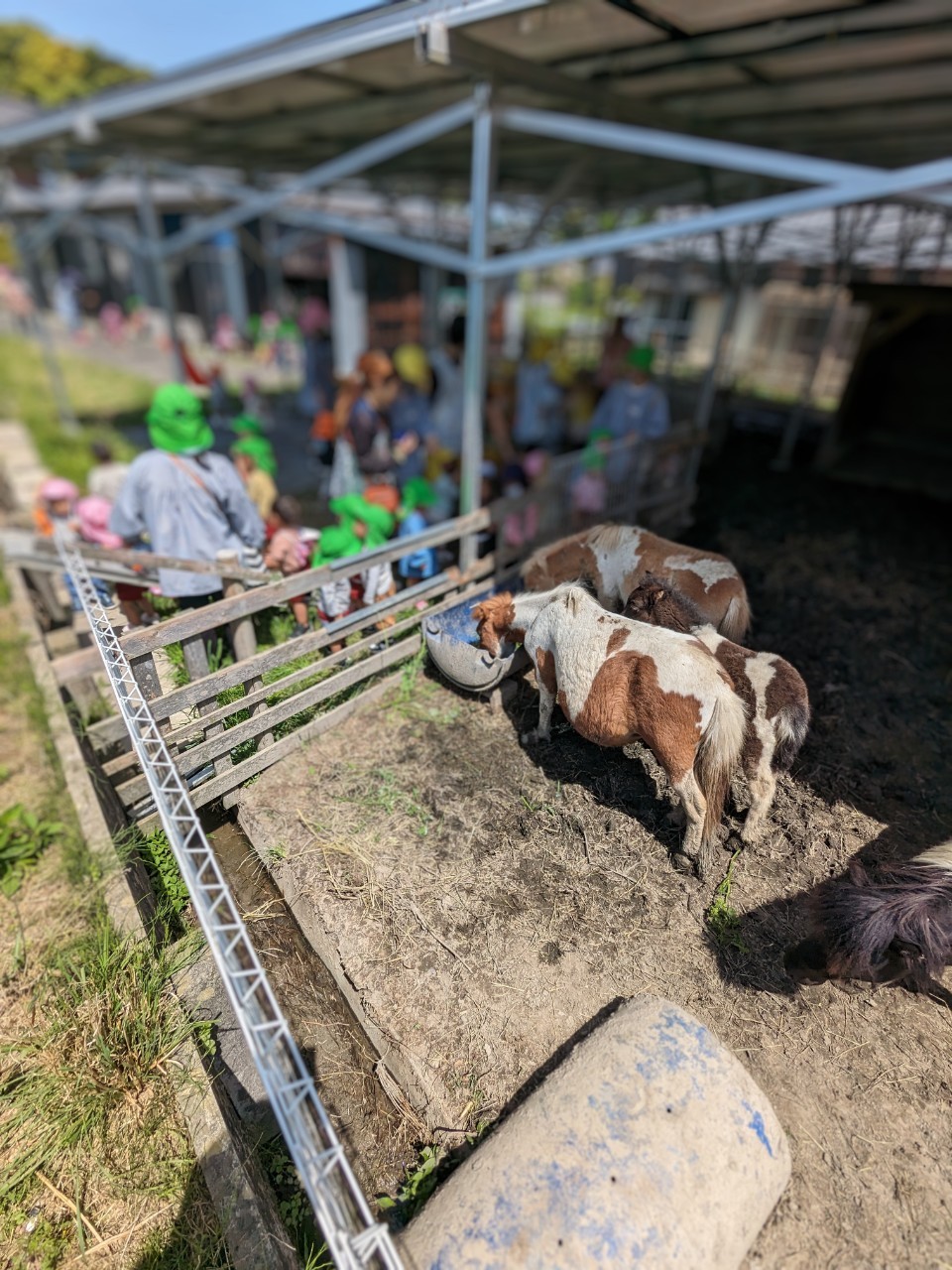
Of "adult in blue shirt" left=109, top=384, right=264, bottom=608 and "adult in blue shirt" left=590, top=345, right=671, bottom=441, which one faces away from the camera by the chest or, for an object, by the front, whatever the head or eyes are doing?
"adult in blue shirt" left=109, top=384, right=264, bottom=608

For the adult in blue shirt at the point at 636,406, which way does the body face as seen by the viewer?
toward the camera

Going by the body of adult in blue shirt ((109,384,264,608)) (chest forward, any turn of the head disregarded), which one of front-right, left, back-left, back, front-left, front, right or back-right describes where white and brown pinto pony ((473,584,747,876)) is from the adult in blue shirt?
back-right

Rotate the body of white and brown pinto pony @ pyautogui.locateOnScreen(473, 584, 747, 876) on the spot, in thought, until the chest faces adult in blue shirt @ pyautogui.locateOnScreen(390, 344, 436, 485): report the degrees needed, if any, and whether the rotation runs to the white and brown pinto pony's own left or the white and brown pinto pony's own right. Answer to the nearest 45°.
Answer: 0° — it already faces them

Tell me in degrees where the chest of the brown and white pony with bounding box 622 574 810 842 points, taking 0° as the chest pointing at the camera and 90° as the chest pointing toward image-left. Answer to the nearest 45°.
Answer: approximately 135°

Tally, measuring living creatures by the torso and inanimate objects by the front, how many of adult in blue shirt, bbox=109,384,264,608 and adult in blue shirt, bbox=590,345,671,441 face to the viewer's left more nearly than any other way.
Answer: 0

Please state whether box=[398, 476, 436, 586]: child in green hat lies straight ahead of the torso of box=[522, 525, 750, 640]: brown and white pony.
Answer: yes

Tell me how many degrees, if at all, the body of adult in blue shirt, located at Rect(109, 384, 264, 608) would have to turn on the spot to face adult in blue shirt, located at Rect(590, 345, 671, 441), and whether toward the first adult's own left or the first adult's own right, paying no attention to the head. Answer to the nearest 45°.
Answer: approximately 90° to the first adult's own right

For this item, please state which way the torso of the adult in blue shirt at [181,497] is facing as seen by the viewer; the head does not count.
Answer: away from the camera

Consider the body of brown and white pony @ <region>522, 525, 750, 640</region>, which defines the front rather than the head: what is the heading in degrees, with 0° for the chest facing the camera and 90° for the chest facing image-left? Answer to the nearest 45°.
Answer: approximately 90°

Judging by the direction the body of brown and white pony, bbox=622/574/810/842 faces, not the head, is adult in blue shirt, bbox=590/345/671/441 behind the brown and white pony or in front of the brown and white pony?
in front

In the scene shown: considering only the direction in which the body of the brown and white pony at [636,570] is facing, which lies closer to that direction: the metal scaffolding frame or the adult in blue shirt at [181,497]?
the adult in blue shirt
